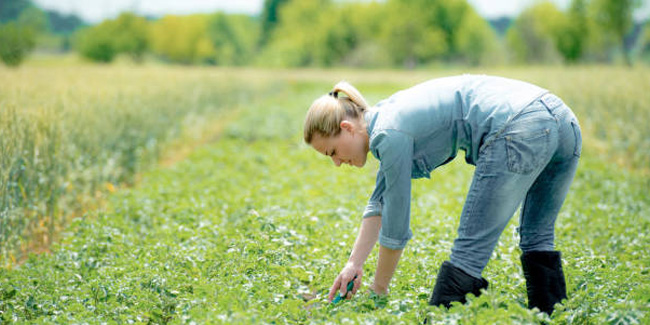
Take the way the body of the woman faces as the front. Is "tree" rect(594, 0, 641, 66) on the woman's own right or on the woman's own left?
on the woman's own right

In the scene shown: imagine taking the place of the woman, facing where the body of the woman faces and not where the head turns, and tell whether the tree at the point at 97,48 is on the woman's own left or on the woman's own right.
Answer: on the woman's own right

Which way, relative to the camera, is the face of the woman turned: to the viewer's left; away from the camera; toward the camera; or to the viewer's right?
to the viewer's left

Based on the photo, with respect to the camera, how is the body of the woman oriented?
to the viewer's left
